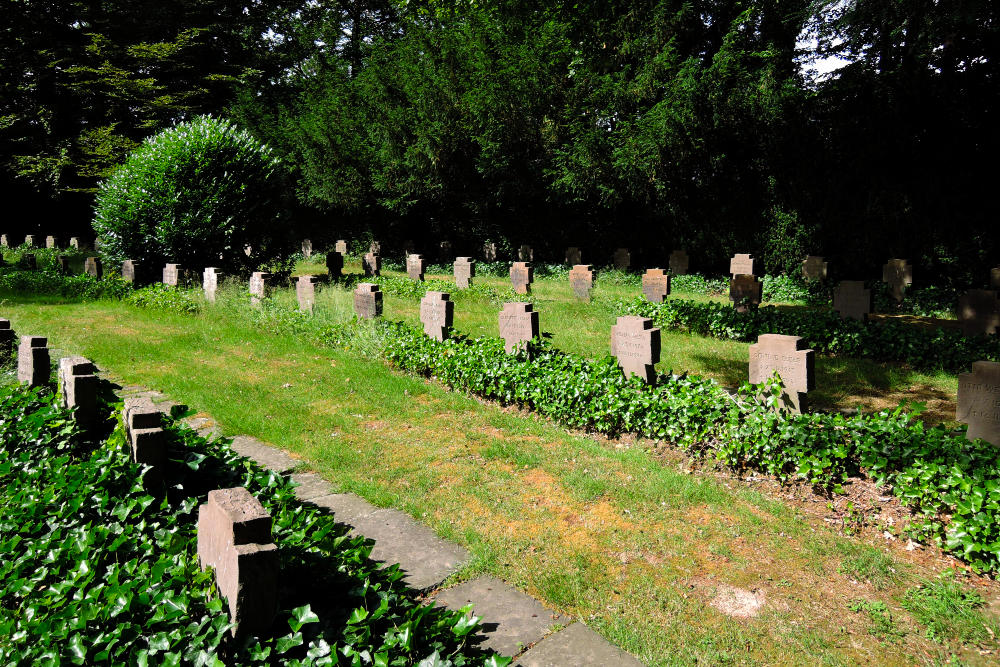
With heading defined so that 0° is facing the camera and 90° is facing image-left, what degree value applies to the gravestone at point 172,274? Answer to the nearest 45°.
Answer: approximately 45°

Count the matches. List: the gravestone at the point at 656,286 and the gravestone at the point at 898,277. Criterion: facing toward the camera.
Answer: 2

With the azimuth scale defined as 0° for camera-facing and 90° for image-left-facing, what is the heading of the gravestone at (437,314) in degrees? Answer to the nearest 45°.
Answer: approximately 45°

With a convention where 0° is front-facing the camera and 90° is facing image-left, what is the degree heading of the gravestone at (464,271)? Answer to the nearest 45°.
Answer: approximately 45°

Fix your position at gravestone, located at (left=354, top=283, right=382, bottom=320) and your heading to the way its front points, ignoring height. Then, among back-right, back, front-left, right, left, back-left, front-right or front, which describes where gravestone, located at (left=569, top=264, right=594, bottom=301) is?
back

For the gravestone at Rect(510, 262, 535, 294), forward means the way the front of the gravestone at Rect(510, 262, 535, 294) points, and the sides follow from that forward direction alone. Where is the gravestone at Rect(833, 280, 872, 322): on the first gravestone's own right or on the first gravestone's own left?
on the first gravestone's own left

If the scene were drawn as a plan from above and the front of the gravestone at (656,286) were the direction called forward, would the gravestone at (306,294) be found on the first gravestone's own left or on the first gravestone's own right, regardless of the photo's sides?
on the first gravestone's own right

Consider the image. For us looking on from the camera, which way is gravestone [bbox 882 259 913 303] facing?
facing the viewer

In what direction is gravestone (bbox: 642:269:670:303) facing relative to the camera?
toward the camera

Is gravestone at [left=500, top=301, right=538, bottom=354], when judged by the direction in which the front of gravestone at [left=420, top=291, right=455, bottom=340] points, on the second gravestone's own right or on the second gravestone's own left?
on the second gravestone's own left

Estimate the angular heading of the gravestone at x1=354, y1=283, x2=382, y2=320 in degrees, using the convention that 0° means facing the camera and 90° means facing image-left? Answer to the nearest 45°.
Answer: approximately 45°

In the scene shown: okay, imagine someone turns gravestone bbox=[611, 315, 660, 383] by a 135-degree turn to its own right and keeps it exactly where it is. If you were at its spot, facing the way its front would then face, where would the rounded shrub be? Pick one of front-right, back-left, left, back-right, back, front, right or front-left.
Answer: front-left

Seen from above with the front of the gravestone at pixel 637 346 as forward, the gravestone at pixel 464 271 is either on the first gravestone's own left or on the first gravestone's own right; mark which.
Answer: on the first gravestone's own right
